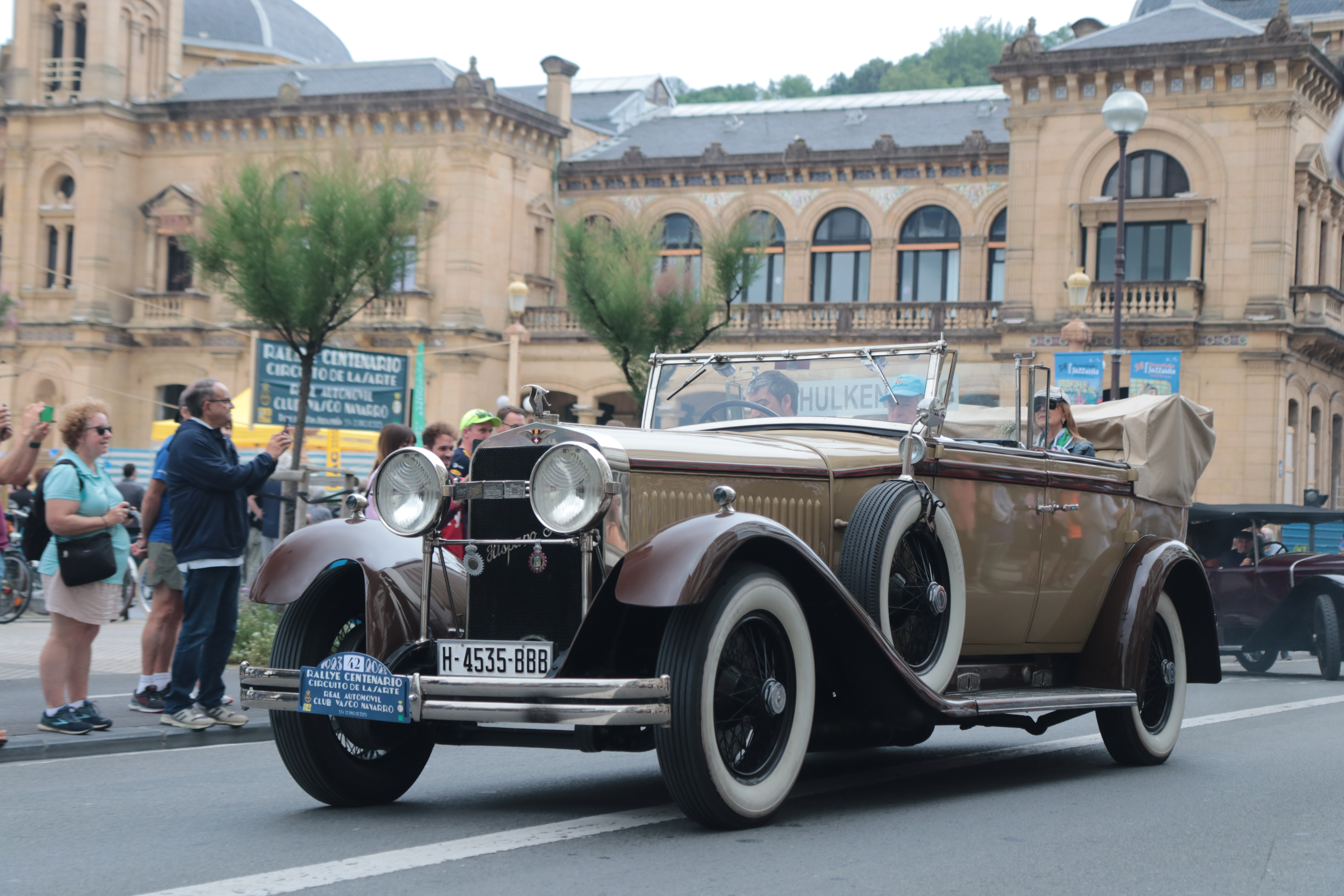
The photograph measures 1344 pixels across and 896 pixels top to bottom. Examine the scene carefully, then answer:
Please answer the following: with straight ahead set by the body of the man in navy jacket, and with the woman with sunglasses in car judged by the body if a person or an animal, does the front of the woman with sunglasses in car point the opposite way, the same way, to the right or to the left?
the opposite way

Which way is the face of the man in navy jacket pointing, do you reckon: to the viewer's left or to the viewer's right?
to the viewer's right

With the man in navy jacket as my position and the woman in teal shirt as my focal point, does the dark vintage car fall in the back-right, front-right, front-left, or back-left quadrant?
back-right

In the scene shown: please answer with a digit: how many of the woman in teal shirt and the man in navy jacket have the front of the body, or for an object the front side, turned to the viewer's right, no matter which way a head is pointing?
2

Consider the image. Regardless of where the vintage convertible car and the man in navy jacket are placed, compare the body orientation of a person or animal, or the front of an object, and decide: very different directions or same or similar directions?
very different directions

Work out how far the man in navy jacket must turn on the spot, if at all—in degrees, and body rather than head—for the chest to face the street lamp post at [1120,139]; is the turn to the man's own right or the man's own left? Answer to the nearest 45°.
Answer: approximately 45° to the man's own left

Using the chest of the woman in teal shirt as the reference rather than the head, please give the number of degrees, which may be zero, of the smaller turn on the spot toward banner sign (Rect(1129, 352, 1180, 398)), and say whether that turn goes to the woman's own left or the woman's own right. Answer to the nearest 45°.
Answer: approximately 45° to the woman's own left

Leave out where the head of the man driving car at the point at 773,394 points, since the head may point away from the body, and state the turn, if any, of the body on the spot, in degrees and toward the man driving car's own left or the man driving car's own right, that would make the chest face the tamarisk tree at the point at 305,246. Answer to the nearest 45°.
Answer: approximately 90° to the man driving car's own right

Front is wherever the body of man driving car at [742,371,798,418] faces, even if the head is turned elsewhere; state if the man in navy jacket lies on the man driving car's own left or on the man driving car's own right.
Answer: on the man driving car's own right

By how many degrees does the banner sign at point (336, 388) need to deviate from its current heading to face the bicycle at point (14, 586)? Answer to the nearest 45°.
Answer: approximately 90° to its right

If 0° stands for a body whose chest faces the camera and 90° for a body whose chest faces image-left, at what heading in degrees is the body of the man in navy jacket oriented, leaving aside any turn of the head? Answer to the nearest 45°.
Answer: approximately 270°

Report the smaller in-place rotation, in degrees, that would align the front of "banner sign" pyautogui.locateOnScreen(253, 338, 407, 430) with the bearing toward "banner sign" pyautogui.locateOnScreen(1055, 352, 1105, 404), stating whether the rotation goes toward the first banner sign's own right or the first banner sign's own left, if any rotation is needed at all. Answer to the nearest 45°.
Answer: approximately 90° to the first banner sign's own left
